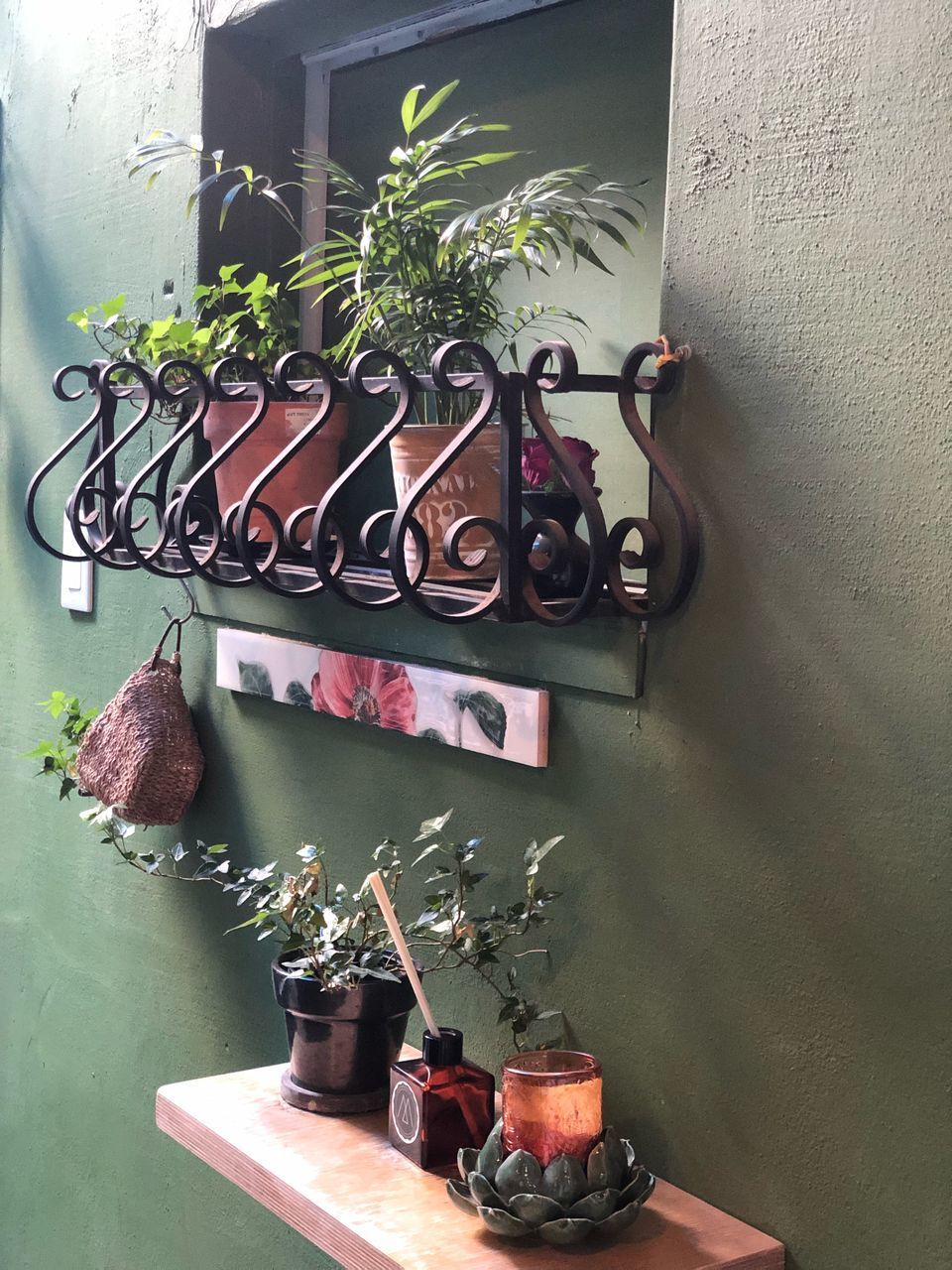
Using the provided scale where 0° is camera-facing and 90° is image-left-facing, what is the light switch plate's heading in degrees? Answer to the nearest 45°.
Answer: approximately 45°

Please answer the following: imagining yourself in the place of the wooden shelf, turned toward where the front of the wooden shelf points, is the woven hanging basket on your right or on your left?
on your right

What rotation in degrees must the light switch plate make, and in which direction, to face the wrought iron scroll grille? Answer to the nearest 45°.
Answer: approximately 45° to its left
